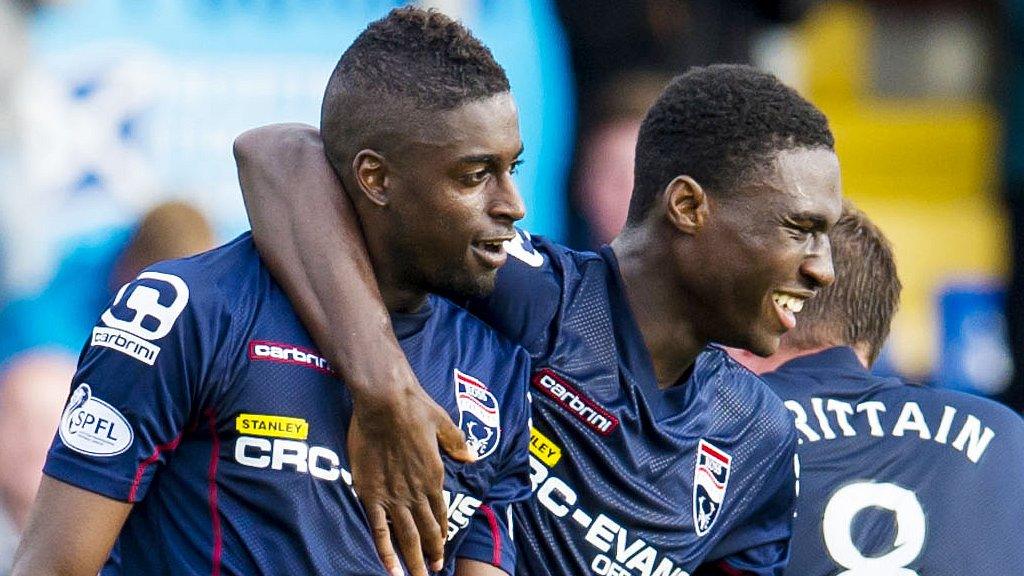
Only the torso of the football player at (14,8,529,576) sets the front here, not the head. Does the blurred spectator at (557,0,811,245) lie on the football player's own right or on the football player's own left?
on the football player's own left

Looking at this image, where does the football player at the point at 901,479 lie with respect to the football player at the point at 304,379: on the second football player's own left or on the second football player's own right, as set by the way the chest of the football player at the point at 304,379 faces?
on the second football player's own left

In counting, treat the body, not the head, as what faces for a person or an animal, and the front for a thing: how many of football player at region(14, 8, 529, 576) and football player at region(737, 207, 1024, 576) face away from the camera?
1

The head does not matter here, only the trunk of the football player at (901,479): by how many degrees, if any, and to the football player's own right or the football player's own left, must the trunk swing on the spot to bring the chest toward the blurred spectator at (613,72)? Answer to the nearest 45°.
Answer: approximately 45° to the football player's own left

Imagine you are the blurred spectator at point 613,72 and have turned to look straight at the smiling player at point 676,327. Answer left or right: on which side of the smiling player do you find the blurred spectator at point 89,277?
right

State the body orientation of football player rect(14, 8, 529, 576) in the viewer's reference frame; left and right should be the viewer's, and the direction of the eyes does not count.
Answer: facing the viewer and to the right of the viewer

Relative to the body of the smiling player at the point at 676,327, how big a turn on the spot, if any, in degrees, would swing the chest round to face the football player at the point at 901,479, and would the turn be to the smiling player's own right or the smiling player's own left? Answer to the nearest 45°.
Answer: approximately 90° to the smiling player's own left

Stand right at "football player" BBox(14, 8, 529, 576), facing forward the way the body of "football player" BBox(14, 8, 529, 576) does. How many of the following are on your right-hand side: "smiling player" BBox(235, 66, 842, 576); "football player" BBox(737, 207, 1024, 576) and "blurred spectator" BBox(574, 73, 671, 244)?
0

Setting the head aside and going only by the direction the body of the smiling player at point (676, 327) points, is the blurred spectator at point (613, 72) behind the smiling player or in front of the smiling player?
behind

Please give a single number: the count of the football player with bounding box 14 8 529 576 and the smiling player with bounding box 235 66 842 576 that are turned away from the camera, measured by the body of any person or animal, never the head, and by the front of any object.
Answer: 0

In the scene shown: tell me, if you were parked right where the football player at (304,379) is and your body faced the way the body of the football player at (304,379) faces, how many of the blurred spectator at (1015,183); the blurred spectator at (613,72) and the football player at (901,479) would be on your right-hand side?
0

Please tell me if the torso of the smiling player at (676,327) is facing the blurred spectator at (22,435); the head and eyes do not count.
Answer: no

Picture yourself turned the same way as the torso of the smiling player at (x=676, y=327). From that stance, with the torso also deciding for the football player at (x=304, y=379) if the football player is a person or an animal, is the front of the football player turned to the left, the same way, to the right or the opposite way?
the same way

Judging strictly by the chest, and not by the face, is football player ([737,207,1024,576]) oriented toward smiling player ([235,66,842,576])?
no

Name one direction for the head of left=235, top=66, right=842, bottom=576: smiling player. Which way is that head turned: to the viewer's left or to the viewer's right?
to the viewer's right

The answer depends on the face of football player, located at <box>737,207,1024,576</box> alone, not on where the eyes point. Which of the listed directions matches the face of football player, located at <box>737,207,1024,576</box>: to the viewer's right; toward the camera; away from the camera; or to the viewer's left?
away from the camera

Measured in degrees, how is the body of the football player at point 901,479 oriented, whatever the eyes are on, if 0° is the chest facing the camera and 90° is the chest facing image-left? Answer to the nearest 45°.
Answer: approximately 180°

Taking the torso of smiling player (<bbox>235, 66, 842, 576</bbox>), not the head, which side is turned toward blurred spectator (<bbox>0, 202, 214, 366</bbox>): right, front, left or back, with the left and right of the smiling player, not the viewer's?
back
